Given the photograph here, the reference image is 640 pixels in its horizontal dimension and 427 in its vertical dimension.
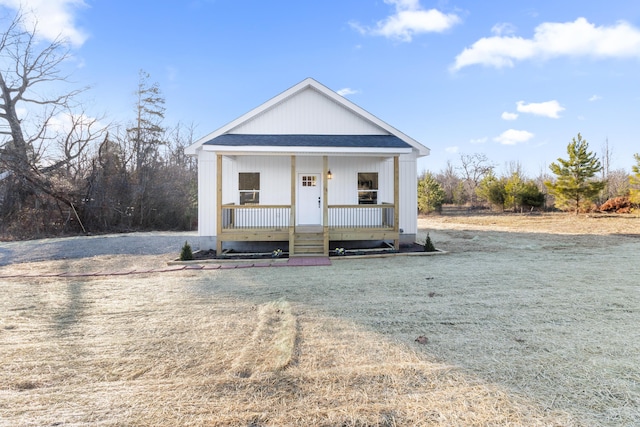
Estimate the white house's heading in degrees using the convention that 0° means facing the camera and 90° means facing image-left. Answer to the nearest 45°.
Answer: approximately 0°

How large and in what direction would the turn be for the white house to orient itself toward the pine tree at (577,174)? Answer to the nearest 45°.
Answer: approximately 135° to its left

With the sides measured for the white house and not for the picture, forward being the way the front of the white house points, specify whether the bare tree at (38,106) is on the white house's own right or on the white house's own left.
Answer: on the white house's own right

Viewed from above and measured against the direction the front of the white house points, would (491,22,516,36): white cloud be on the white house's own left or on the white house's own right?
on the white house's own left

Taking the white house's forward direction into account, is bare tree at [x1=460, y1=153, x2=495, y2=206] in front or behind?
behind

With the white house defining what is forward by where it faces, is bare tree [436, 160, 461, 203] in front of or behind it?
behind

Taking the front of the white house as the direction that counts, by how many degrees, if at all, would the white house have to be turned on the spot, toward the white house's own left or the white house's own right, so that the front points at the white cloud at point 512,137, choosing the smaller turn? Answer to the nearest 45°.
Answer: approximately 135° to the white house's own left

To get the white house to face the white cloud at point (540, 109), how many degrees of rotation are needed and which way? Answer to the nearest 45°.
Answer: approximately 135° to its left
